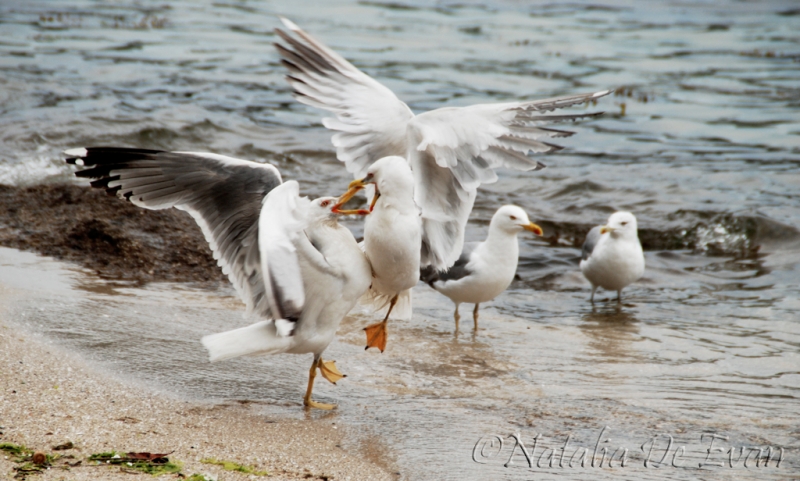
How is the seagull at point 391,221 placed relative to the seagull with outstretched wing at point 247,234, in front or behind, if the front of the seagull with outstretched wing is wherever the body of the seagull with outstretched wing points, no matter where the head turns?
in front

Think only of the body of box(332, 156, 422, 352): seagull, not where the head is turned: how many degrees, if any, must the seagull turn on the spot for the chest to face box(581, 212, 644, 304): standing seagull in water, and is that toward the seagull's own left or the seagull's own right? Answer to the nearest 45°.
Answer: approximately 180°

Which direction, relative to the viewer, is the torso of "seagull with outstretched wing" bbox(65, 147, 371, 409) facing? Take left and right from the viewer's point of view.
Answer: facing to the right of the viewer

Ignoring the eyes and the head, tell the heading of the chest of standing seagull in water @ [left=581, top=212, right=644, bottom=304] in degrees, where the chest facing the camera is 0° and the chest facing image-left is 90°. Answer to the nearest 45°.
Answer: approximately 315°

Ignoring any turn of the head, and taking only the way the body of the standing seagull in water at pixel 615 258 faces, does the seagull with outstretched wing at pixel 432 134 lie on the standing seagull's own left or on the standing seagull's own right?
on the standing seagull's own right

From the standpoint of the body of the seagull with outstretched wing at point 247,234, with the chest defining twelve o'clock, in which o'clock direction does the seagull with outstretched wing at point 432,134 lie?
the seagull with outstretched wing at point 432,134 is roughly at 11 o'clock from the seagull with outstretched wing at point 247,234.

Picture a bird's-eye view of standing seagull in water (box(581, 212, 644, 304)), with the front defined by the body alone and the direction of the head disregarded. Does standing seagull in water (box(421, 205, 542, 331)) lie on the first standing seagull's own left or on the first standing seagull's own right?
on the first standing seagull's own right

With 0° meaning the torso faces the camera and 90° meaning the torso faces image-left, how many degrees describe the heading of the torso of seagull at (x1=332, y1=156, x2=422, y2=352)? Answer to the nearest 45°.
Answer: approximately 45°

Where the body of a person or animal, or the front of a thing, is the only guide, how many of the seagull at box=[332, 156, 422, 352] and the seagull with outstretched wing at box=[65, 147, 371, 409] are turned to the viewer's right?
1

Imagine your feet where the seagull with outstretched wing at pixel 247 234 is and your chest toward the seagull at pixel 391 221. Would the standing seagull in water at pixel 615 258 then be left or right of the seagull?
left

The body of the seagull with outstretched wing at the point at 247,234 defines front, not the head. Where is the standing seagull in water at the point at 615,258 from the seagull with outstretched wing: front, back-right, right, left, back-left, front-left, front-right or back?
front-left

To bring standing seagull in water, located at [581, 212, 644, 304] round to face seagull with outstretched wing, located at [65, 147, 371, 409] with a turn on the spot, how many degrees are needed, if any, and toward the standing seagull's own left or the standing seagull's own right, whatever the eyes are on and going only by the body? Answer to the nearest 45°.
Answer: approximately 90° to the standing seagull's own right

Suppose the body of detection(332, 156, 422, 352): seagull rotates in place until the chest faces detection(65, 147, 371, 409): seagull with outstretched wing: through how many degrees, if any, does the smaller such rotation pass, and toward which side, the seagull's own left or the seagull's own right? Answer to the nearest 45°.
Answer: approximately 45° to the seagull's own right
